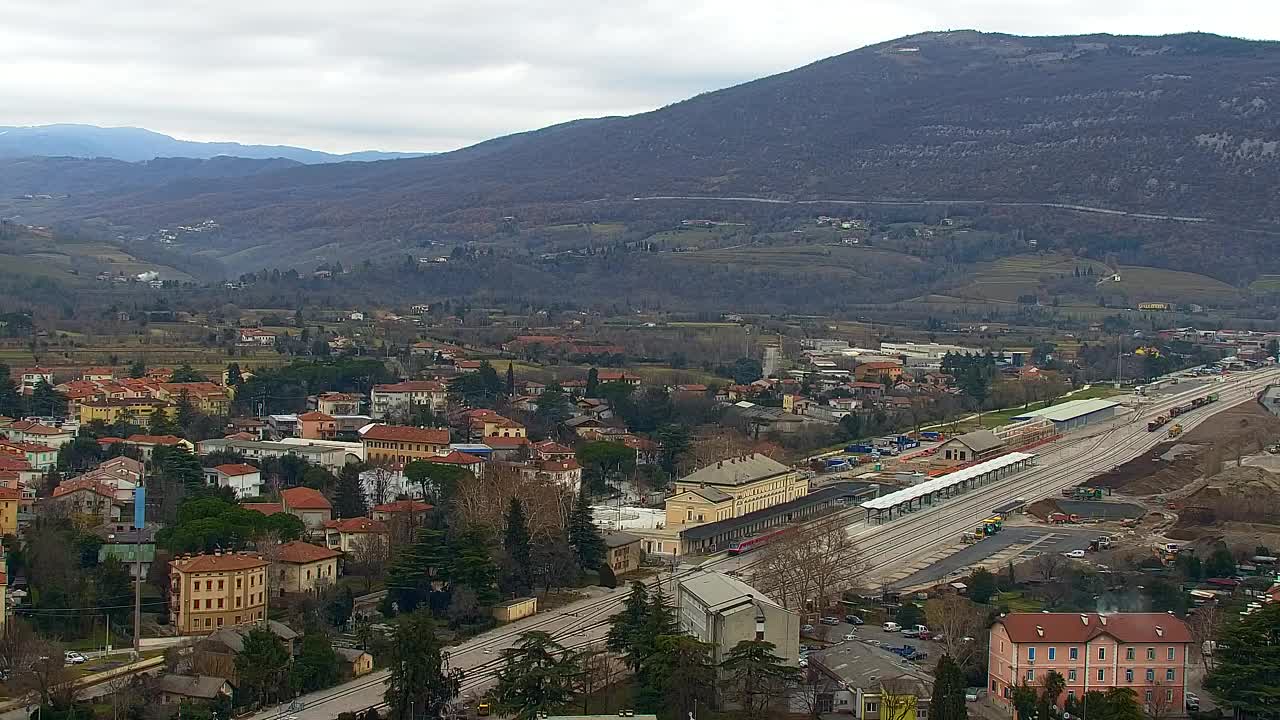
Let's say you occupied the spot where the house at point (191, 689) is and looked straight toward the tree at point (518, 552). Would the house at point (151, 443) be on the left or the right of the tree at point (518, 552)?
left

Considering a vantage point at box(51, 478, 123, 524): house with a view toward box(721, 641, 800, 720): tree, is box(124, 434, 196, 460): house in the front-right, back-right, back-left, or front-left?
back-left

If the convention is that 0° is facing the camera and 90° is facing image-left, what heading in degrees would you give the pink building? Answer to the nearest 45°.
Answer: approximately 0°

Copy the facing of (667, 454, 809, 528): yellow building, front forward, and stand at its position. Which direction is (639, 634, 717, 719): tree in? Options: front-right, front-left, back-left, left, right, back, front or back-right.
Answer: front-right

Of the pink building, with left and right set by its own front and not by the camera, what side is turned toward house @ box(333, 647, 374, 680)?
right

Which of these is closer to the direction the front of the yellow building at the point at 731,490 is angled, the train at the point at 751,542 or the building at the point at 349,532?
the train

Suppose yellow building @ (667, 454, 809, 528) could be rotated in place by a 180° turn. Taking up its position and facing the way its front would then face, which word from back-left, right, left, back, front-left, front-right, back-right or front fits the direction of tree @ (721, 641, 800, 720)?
back-left

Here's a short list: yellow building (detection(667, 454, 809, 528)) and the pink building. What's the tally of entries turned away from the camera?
0

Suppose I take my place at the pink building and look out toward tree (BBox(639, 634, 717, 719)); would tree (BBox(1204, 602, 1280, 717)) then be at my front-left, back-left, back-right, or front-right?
back-left

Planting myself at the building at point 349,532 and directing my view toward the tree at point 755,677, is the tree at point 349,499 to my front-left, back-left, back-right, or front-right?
back-left

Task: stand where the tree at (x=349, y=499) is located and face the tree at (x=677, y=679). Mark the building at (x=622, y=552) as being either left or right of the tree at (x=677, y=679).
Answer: left
